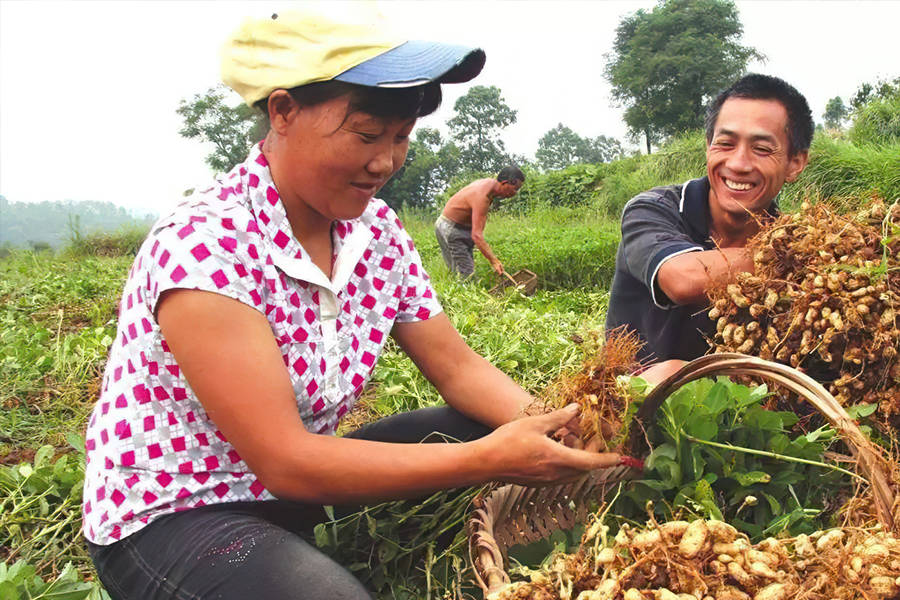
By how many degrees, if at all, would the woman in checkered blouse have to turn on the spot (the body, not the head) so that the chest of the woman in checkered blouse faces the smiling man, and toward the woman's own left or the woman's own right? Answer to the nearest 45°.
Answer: approximately 90° to the woman's own left

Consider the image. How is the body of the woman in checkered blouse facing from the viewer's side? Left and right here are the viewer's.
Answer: facing the viewer and to the right of the viewer

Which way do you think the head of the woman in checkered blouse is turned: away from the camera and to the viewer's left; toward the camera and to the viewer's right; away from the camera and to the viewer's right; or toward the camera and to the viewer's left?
toward the camera and to the viewer's right

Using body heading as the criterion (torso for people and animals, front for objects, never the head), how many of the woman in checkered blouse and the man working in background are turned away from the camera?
0

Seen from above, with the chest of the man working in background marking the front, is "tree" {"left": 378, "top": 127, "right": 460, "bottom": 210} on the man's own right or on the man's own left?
on the man's own left

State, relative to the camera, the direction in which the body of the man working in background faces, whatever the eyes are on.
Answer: to the viewer's right

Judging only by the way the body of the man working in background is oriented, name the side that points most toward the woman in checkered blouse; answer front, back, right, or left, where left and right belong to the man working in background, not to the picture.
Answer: right

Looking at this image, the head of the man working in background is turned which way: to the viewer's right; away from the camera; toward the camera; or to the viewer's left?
to the viewer's right

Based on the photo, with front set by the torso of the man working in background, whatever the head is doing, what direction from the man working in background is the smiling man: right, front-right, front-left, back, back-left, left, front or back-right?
right

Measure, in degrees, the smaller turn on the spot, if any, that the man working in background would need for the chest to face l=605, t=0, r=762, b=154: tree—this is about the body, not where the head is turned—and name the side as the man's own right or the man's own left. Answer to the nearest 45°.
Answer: approximately 90° to the man's own left

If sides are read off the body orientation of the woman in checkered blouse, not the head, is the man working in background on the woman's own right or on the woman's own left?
on the woman's own left

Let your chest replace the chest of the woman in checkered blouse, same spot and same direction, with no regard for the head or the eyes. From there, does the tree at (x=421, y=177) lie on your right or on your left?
on your left
